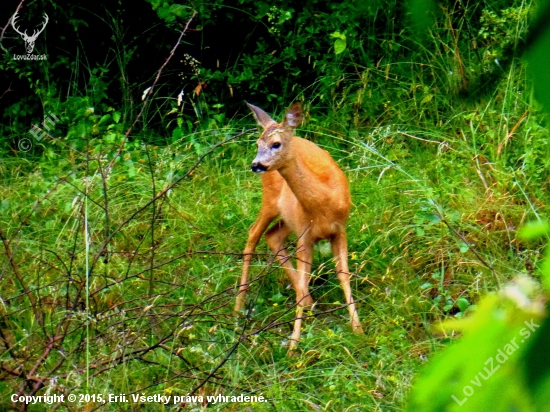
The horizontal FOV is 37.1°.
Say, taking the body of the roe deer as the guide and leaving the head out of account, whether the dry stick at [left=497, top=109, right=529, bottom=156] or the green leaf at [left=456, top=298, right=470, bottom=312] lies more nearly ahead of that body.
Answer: the green leaf
